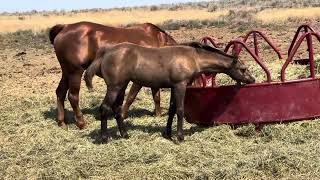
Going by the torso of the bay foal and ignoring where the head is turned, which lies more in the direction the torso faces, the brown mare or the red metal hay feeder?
the red metal hay feeder

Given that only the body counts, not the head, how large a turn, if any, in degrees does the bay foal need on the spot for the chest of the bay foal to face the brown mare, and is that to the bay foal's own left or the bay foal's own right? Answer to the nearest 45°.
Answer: approximately 135° to the bay foal's own left

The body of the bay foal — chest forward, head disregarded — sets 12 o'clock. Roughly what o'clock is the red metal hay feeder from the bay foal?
The red metal hay feeder is roughly at 12 o'clock from the bay foal.

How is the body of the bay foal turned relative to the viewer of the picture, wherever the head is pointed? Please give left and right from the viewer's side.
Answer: facing to the right of the viewer
